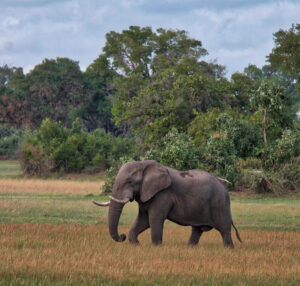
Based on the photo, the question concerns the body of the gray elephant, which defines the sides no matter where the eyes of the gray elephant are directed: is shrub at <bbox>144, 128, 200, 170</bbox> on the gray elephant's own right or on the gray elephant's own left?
on the gray elephant's own right

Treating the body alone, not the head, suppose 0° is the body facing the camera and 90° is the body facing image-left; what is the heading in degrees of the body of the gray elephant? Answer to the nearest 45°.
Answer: approximately 90°

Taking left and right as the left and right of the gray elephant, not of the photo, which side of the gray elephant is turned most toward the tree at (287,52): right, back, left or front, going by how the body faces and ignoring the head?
right

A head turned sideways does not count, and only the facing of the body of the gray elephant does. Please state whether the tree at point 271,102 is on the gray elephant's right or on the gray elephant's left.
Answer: on the gray elephant's right

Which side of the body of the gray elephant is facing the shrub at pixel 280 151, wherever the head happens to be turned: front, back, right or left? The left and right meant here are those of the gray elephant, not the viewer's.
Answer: right

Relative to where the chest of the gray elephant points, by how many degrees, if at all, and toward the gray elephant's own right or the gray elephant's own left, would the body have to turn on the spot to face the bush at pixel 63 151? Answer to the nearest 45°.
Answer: approximately 90° to the gray elephant's own right

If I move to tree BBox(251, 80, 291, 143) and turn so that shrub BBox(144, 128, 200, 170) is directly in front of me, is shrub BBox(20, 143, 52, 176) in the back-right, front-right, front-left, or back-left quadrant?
front-right

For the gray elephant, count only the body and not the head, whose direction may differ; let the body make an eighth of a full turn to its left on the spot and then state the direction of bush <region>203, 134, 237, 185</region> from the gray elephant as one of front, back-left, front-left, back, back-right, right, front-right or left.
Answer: back-right

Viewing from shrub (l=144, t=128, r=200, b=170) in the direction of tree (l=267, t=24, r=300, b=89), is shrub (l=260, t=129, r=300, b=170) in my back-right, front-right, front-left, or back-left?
front-right
